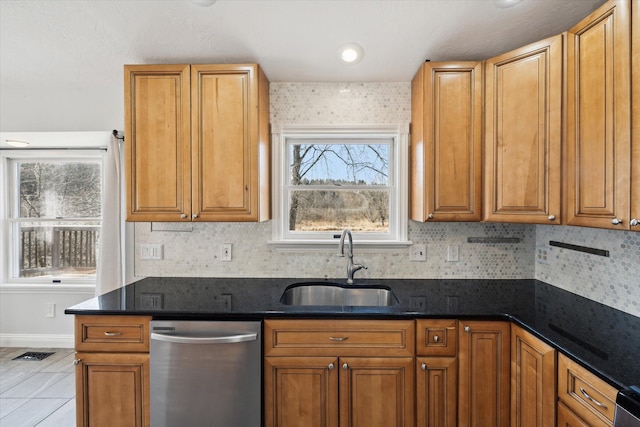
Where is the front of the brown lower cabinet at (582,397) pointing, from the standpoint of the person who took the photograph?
facing the viewer and to the left of the viewer

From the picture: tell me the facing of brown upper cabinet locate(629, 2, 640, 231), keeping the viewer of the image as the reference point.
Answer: facing to the left of the viewer

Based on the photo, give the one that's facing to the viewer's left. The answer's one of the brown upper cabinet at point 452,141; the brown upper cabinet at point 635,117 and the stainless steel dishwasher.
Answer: the brown upper cabinet at point 635,117

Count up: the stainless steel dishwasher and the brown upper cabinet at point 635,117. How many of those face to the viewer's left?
1

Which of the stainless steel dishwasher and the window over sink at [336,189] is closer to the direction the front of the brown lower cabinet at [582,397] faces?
the stainless steel dishwasher

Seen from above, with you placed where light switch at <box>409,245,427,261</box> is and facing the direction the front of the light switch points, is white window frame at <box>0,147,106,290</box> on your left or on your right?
on your right

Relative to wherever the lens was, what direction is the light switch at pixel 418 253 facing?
facing the viewer

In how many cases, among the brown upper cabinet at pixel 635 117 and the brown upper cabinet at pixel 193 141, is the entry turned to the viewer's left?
1

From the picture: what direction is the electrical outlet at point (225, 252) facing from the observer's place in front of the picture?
facing the viewer
